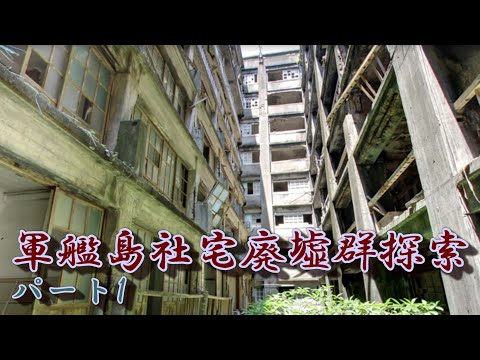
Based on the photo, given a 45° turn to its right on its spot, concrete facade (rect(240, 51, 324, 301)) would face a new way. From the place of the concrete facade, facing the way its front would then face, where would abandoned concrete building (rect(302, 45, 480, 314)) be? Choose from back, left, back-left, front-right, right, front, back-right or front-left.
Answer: front-left

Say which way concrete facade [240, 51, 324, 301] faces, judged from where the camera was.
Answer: facing the viewer
